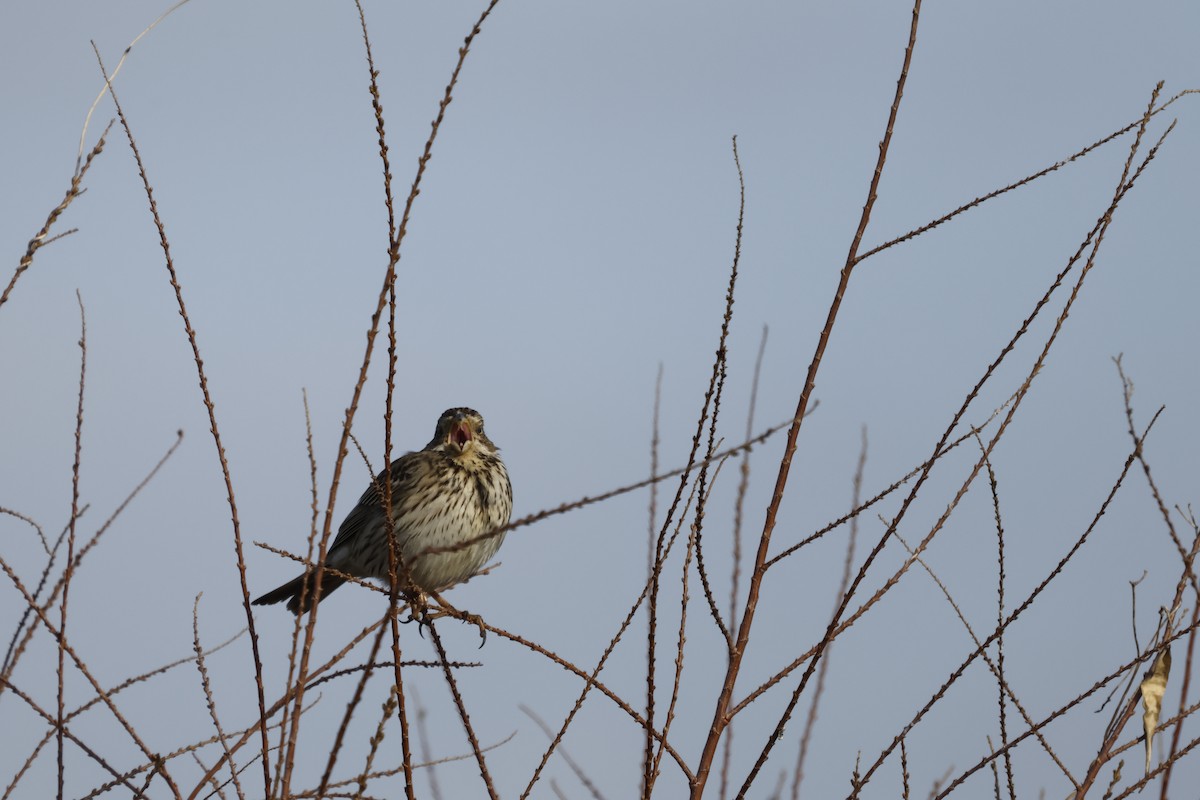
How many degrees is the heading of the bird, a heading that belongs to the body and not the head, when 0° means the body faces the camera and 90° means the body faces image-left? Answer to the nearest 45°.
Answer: approximately 315°
